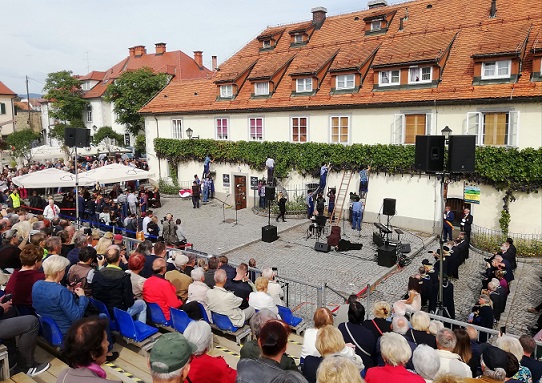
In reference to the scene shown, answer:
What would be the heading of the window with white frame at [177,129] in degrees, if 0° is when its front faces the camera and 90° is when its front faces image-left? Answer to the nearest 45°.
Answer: approximately 0°

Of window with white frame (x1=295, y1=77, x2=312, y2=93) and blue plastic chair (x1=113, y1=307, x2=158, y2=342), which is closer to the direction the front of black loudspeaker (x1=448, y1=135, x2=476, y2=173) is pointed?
the blue plastic chair

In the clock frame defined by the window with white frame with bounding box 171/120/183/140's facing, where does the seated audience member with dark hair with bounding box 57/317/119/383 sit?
The seated audience member with dark hair is roughly at 12 o'clock from the window with white frame.

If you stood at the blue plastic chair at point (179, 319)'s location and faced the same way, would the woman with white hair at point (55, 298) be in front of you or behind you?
behind

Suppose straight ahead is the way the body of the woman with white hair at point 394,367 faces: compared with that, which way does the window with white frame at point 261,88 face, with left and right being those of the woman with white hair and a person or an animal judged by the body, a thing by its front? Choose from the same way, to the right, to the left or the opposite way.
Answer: the opposite way

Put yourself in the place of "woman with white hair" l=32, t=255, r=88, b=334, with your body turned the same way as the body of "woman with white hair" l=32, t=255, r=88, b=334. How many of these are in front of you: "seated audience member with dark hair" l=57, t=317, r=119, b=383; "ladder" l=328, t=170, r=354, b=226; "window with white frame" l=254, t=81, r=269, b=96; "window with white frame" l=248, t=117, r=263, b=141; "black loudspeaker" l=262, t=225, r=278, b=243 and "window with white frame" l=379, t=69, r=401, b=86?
5

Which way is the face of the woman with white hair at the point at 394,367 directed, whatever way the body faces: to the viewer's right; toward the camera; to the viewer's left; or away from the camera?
away from the camera

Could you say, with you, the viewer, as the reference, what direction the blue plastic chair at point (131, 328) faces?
facing away from the viewer and to the right of the viewer

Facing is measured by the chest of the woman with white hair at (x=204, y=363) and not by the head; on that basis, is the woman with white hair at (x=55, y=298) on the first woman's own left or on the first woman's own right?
on the first woman's own left

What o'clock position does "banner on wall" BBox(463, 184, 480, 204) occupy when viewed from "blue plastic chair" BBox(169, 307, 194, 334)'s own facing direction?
The banner on wall is roughly at 12 o'clock from the blue plastic chair.
